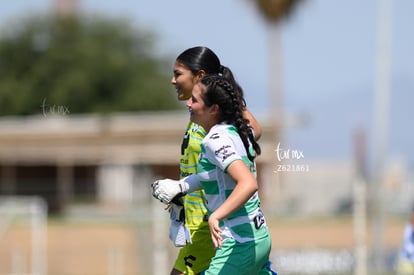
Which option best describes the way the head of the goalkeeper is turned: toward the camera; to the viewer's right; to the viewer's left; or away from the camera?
to the viewer's left

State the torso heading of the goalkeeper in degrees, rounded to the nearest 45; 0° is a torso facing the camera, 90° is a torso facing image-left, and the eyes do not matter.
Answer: approximately 90°
